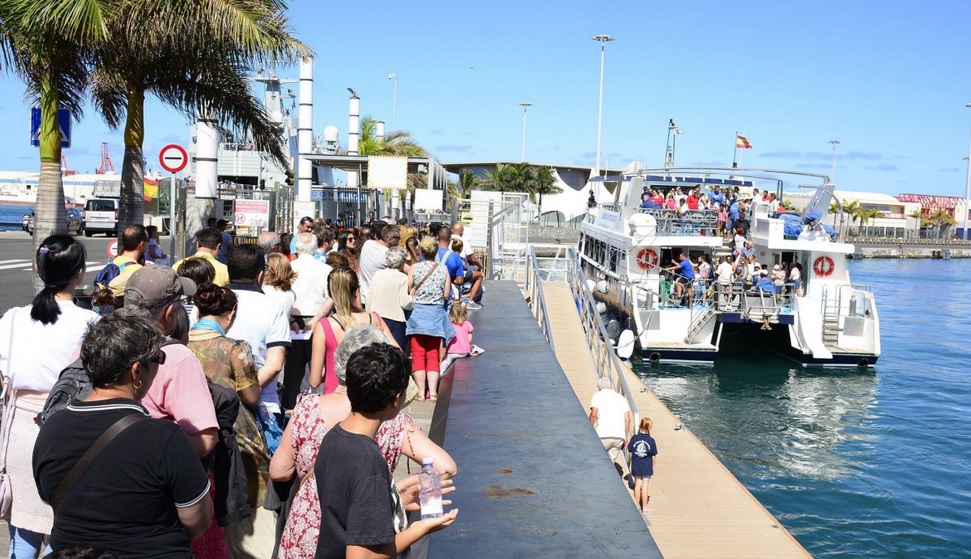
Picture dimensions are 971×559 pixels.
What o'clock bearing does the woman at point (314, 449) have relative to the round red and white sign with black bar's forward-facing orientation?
The woman is roughly at 12 o'clock from the round red and white sign with black bar.

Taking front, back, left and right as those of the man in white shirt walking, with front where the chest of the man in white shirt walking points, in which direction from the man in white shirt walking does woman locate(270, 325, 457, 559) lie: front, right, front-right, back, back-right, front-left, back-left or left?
back

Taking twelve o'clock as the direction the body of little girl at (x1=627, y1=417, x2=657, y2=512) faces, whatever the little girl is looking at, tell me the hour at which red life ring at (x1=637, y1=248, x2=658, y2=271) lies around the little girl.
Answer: The red life ring is roughly at 12 o'clock from the little girl.

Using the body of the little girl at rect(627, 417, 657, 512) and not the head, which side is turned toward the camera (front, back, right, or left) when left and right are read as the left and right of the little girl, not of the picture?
back

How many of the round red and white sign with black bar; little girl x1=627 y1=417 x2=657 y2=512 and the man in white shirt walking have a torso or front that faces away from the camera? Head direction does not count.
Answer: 2

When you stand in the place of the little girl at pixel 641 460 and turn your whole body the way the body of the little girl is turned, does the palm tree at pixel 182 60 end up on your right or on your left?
on your left

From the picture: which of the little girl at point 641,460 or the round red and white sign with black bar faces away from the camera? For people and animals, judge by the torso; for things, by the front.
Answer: the little girl

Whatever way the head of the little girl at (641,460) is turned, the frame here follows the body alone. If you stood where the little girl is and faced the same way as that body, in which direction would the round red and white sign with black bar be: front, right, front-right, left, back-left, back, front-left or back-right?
left

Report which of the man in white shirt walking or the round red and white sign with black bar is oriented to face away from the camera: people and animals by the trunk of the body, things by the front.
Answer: the man in white shirt walking

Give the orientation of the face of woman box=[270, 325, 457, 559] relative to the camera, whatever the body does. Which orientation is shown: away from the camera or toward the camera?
away from the camera

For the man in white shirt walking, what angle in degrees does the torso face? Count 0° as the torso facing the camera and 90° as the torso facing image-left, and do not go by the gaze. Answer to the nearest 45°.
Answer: approximately 180°

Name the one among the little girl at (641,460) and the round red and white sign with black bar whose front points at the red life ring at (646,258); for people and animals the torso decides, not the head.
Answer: the little girl

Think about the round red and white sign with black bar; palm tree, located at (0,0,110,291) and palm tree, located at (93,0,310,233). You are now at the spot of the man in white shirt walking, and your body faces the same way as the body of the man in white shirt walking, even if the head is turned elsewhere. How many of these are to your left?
3

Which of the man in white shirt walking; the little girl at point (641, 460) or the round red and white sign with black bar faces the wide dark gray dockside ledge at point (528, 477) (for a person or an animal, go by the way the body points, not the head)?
the round red and white sign with black bar

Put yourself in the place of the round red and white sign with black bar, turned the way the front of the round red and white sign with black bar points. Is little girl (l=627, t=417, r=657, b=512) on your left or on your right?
on your left

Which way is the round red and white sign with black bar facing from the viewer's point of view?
toward the camera

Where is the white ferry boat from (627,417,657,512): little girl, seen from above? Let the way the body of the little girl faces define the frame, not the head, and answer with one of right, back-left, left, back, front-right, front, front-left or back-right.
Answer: front

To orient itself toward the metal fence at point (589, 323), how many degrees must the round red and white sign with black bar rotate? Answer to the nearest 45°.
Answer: approximately 90° to its left
